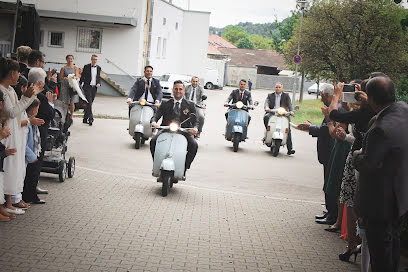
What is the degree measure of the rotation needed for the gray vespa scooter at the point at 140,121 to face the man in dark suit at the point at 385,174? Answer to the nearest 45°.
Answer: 0° — it already faces them

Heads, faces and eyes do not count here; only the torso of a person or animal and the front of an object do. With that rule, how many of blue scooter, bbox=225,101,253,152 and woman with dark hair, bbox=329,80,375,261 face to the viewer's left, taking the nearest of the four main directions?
1

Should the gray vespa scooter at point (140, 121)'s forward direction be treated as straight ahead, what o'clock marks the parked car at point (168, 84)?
The parked car is roughly at 6 o'clock from the gray vespa scooter.

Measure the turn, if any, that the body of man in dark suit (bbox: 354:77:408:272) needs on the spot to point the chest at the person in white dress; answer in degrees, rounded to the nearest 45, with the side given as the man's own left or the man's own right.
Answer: approximately 45° to the man's own left

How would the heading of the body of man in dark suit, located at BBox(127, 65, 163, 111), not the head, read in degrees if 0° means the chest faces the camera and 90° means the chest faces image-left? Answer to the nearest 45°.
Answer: approximately 0°

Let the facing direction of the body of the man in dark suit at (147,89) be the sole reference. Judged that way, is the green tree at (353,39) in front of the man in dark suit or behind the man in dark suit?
behind

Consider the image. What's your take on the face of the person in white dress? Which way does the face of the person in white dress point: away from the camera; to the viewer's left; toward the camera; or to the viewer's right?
to the viewer's right

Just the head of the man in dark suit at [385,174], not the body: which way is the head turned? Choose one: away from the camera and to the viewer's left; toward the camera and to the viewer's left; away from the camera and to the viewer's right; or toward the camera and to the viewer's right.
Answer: away from the camera and to the viewer's left

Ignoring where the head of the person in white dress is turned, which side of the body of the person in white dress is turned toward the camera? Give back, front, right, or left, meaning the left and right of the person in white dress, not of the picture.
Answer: right
